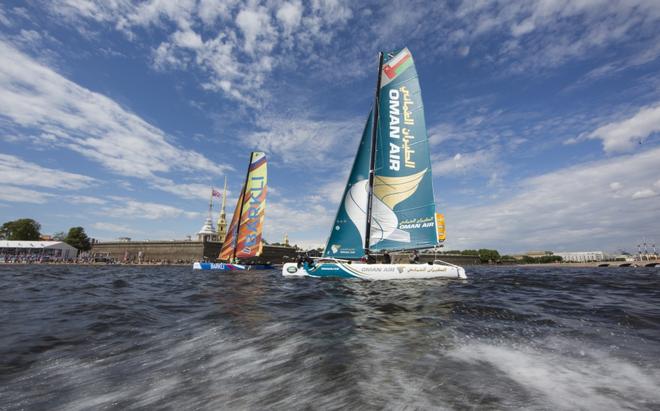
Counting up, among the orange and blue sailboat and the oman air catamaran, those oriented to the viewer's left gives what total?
2

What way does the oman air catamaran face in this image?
to the viewer's left

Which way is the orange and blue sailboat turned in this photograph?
to the viewer's left

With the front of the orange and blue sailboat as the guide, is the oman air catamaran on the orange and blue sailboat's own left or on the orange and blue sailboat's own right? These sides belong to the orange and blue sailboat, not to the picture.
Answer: on the orange and blue sailboat's own left

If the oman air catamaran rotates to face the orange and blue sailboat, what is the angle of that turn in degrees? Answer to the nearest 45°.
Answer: approximately 45° to its right

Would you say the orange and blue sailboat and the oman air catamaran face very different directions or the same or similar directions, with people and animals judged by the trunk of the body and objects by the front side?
same or similar directions
